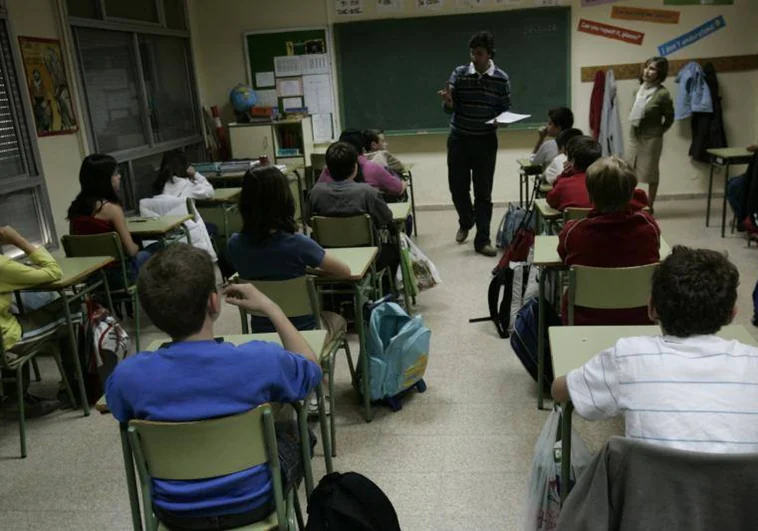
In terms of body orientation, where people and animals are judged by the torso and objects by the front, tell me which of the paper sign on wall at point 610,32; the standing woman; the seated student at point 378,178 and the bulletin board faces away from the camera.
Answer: the seated student

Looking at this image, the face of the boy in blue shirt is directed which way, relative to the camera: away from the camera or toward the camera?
away from the camera

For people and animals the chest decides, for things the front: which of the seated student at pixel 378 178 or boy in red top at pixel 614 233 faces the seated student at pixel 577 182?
the boy in red top

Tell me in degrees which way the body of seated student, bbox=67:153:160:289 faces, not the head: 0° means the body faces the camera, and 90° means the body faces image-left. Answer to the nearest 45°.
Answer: approximately 225°

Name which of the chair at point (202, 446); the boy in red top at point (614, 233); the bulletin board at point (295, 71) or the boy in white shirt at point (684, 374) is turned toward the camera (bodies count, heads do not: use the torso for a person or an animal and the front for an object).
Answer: the bulletin board

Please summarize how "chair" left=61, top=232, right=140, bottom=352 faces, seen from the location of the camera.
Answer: facing away from the viewer and to the right of the viewer

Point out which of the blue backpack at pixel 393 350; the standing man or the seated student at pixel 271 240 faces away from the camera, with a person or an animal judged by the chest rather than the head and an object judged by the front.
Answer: the seated student

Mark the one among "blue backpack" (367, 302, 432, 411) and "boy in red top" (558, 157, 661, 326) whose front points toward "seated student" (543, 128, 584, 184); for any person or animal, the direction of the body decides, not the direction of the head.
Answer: the boy in red top

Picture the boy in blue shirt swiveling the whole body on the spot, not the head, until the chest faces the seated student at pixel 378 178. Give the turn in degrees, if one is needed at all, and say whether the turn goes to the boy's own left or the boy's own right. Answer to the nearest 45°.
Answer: approximately 45° to the boy's own right

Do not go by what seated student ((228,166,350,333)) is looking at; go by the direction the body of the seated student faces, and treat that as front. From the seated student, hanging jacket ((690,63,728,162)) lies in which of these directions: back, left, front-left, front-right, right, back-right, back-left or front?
front-right

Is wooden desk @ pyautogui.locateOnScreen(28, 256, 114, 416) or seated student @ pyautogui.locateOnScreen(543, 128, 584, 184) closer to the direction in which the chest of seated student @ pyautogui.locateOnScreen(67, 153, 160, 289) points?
the seated student

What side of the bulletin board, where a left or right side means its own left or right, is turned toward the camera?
front

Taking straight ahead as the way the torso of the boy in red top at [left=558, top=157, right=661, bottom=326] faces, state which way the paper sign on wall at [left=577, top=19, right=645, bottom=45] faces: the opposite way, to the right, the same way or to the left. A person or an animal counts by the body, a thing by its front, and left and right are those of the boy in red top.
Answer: the opposite way

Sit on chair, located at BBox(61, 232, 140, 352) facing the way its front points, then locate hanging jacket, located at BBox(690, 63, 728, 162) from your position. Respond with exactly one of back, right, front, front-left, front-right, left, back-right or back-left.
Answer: front-right

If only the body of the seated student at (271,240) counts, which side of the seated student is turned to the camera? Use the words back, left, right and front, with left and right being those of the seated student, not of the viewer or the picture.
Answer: back

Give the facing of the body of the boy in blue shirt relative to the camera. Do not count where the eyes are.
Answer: away from the camera

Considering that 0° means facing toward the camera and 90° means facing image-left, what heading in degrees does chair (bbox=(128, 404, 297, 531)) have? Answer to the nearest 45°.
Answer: approximately 180°

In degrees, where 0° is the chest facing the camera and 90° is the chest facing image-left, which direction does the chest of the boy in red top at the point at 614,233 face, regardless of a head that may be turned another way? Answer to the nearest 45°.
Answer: approximately 180°

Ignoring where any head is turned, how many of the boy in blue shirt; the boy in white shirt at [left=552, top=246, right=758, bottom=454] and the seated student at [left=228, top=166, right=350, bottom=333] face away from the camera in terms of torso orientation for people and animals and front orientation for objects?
3

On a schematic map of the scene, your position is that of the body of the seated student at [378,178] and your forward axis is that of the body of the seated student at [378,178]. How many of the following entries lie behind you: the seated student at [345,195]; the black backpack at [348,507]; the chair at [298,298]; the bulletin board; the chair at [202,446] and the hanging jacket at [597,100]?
4

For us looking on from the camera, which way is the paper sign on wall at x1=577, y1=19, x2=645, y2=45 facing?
facing the viewer
